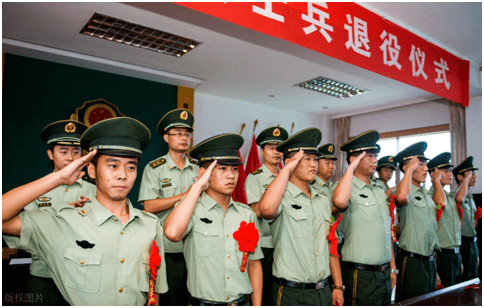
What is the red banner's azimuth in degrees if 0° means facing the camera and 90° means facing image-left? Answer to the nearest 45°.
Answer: approximately 315°

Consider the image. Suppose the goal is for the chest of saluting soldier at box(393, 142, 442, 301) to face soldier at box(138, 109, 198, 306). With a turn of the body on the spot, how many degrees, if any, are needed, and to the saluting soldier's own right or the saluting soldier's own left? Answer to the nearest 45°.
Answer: approximately 90° to the saluting soldier's own right
